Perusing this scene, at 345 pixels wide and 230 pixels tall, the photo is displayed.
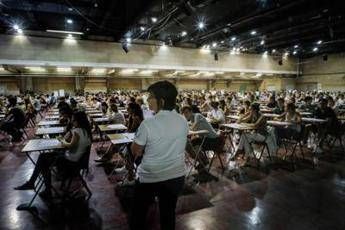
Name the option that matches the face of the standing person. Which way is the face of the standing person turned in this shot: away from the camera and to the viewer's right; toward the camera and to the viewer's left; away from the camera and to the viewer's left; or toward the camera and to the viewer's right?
away from the camera and to the viewer's left

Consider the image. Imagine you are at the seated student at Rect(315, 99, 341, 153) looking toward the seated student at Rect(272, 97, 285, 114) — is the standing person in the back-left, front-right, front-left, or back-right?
back-left

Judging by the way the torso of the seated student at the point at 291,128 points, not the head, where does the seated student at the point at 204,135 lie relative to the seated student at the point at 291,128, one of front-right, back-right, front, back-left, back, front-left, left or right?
front-left

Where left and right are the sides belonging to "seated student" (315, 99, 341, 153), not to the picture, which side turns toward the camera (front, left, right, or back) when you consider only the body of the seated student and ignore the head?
left

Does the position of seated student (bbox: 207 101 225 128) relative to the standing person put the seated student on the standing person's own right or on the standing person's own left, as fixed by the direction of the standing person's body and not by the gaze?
on the standing person's own right

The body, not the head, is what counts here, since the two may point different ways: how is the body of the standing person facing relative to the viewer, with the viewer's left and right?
facing away from the viewer and to the left of the viewer

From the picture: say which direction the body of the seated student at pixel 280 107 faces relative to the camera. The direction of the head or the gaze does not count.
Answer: to the viewer's left

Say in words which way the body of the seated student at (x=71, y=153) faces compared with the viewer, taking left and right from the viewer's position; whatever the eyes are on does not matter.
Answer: facing to the left of the viewer

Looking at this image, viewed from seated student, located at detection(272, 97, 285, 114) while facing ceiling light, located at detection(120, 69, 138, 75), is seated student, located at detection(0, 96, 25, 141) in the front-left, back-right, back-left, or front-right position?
front-left

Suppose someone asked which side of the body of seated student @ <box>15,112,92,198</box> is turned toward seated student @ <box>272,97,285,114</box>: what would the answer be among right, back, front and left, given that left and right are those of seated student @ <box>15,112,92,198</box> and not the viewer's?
back

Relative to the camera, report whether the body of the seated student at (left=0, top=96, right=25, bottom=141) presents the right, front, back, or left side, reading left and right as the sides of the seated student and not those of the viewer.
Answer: left

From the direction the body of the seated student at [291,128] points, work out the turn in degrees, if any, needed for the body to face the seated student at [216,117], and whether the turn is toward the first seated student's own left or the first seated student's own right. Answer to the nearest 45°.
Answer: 0° — they already face them
